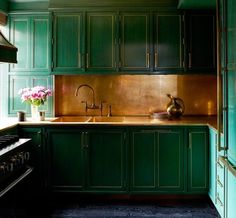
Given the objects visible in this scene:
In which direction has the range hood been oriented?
to the viewer's right

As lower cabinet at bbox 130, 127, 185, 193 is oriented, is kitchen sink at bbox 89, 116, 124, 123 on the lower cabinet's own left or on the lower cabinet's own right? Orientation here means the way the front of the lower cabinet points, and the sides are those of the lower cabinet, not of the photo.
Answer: on the lower cabinet's own right

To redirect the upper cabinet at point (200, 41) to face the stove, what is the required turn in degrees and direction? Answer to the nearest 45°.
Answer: approximately 45° to its right

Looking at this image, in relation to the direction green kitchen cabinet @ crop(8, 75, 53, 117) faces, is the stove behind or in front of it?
in front

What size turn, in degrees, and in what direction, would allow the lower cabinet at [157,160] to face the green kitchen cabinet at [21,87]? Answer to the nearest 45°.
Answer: approximately 90° to its right
